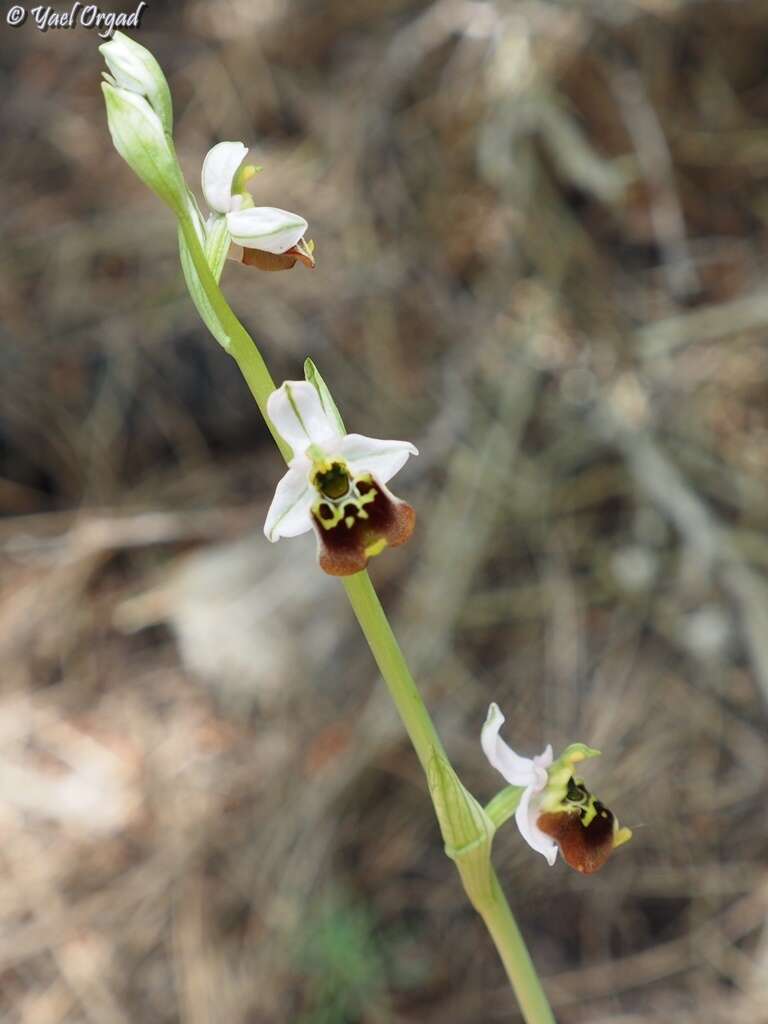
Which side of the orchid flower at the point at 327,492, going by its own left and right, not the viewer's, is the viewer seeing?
front
